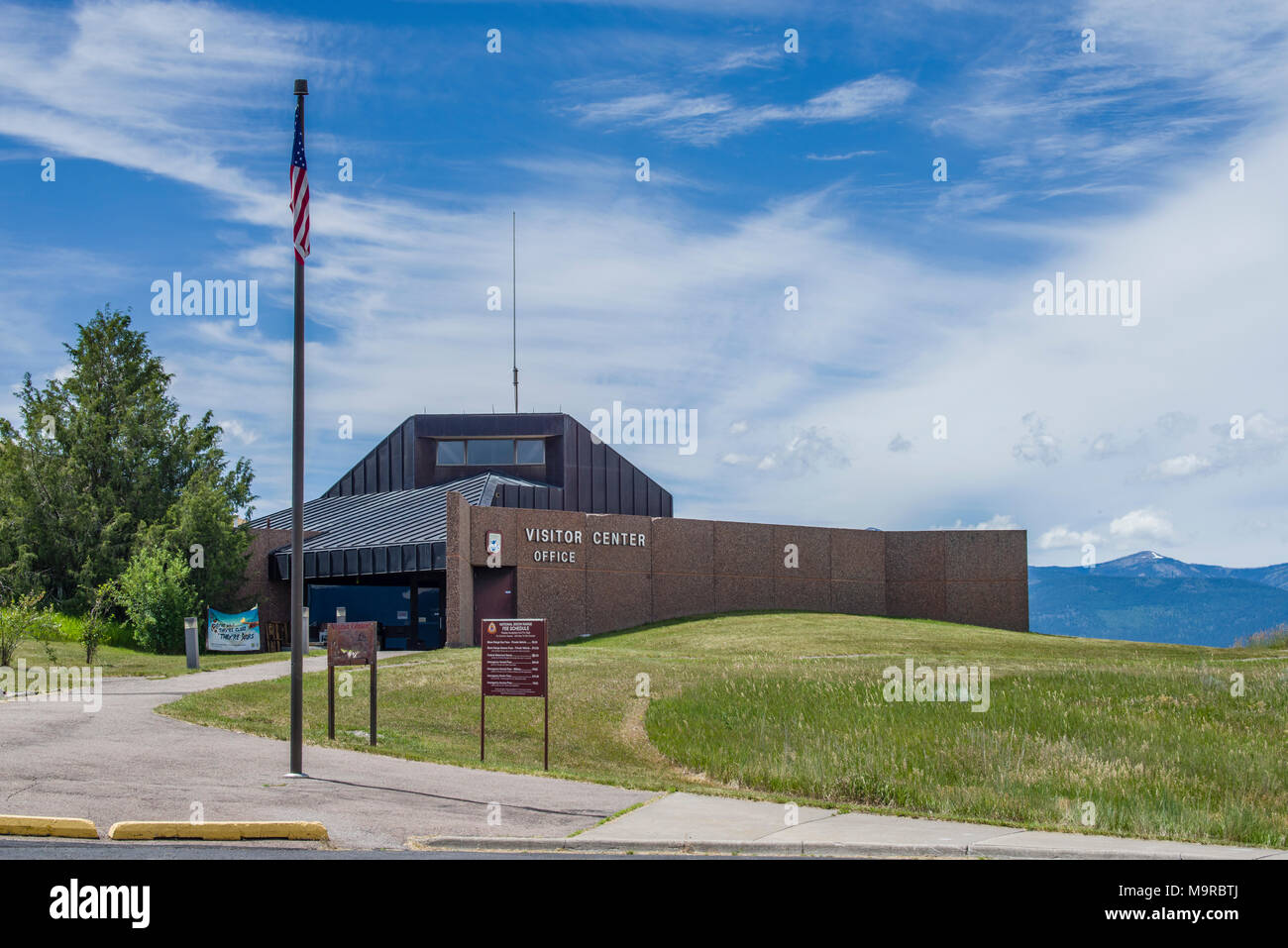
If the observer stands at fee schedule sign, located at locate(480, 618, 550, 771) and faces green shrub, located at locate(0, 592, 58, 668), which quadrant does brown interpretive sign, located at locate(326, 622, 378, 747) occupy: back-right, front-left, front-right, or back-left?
front-left

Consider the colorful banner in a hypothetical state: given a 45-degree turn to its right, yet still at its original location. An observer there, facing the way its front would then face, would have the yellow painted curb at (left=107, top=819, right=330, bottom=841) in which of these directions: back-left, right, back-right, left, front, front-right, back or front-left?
front-left

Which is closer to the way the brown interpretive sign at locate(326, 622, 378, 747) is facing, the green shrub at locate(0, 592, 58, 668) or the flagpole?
the flagpole

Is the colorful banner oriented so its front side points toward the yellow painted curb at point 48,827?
yes

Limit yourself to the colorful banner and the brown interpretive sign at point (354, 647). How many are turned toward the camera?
2

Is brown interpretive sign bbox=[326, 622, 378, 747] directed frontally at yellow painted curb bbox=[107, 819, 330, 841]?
yes

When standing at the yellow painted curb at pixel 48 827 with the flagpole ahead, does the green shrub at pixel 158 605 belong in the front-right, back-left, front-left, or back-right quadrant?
front-left

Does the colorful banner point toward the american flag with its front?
yes

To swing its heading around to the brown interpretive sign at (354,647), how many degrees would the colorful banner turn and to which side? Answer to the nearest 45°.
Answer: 0° — it already faces it

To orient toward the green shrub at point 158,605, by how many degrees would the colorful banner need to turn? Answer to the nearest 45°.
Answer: approximately 90° to its right

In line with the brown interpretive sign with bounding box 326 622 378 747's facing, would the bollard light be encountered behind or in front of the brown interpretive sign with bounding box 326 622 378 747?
behind

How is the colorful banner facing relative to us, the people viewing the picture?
facing the viewer

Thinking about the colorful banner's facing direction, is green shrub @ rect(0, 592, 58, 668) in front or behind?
in front

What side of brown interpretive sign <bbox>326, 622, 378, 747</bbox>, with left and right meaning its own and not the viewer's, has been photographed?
front
